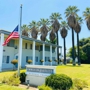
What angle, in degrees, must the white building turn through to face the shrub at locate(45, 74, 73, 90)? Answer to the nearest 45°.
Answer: approximately 45° to its right

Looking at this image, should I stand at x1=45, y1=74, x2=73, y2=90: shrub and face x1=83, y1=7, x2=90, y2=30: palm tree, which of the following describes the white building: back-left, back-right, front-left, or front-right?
front-left

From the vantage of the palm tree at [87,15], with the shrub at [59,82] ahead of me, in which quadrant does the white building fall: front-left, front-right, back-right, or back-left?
front-right

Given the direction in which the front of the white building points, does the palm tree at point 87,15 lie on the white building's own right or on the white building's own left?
on the white building's own left

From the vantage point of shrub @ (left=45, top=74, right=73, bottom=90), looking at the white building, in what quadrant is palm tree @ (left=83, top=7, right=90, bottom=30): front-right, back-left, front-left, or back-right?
front-right

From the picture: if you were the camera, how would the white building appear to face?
facing the viewer and to the right of the viewer
